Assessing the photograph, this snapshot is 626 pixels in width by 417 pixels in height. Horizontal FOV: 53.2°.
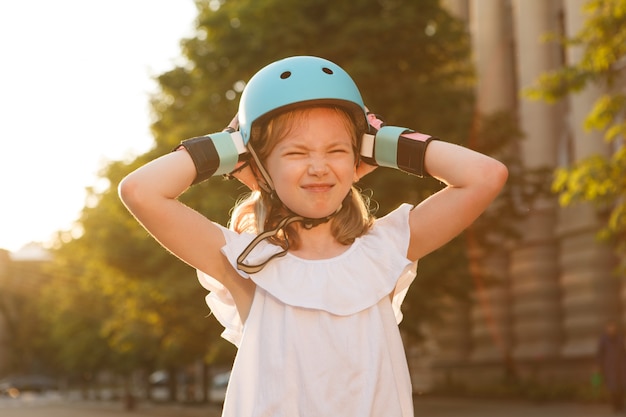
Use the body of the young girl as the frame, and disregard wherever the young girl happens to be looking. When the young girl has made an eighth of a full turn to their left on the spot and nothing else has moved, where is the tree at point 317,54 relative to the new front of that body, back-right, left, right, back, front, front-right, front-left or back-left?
back-left

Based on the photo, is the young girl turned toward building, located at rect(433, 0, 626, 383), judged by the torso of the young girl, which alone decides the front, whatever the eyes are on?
no

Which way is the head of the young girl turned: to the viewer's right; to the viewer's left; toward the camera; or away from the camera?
toward the camera

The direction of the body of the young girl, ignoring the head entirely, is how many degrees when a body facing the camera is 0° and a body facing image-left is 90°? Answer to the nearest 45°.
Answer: approximately 0°

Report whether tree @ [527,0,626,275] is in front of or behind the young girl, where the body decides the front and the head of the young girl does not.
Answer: behind
